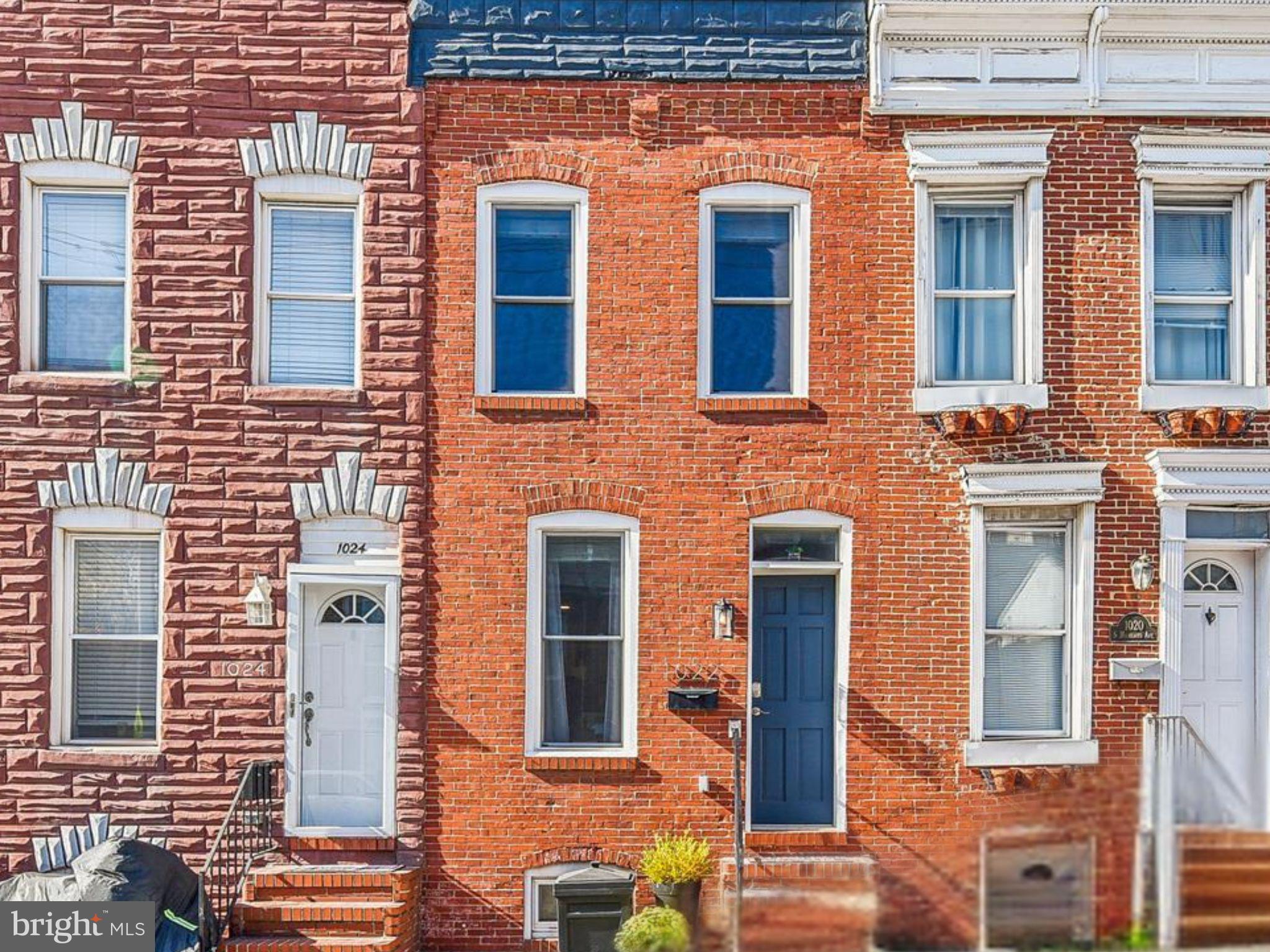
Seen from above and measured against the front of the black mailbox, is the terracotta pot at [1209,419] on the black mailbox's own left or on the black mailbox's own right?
on the black mailbox's own left

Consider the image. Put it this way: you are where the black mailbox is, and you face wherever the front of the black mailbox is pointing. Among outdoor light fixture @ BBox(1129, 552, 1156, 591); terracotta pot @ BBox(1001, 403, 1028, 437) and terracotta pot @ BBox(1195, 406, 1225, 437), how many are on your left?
3

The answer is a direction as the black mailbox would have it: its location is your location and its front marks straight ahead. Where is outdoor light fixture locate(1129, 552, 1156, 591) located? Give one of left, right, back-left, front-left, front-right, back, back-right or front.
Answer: left

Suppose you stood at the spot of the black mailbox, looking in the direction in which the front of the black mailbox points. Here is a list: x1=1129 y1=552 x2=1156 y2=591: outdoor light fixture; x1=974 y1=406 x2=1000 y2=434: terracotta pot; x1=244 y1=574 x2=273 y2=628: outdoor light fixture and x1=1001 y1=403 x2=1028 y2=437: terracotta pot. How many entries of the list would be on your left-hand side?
3

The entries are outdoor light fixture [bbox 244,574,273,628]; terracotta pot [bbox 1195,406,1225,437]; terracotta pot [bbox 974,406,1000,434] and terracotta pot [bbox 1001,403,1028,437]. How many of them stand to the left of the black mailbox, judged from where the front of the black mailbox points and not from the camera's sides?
3

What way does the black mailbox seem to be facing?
toward the camera

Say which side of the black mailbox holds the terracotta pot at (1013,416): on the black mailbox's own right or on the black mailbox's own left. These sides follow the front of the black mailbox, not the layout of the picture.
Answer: on the black mailbox's own left

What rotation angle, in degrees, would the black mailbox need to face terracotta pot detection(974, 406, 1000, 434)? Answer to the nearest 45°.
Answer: approximately 90° to its left

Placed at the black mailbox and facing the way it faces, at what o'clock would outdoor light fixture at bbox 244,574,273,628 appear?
The outdoor light fixture is roughly at 3 o'clock from the black mailbox.

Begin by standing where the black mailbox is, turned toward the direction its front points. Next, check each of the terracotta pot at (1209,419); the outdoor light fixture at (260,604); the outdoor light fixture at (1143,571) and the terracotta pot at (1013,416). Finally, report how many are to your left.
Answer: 3
